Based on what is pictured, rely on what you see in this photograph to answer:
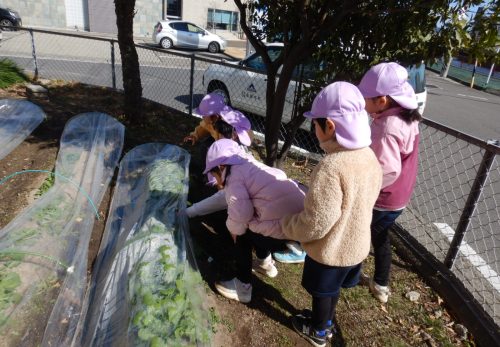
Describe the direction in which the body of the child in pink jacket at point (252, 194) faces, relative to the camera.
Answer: to the viewer's left

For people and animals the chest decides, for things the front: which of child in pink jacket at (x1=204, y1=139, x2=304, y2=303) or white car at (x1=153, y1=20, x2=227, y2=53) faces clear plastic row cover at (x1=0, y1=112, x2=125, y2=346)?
the child in pink jacket

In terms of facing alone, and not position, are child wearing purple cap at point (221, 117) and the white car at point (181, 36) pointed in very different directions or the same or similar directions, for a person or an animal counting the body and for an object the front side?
very different directions

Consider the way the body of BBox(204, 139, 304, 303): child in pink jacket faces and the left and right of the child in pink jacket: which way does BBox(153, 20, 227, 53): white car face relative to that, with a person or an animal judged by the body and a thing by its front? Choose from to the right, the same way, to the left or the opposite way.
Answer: the opposite way

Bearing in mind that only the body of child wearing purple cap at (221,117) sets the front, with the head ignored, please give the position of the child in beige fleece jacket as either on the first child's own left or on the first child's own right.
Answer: on the first child's own left

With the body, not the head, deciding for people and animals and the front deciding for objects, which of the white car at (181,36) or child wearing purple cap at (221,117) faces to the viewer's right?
the white car

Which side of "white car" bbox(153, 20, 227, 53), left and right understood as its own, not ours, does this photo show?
right

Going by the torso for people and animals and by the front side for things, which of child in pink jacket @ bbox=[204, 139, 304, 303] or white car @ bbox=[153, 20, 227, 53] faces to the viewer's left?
the child in pink jacket

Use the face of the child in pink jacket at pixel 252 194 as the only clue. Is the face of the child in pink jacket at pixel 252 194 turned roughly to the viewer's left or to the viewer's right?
to the viewer's left

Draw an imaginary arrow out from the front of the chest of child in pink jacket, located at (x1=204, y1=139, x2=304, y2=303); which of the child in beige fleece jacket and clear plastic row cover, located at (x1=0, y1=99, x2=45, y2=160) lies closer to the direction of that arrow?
the clear plastic row cover

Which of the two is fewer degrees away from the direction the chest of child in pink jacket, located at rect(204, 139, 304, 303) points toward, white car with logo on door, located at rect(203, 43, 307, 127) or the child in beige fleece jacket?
the white car with logo on door

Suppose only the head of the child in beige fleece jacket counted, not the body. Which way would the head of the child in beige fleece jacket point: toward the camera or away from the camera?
away from the camera

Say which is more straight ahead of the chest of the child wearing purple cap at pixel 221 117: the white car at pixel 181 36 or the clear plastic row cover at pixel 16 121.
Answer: the clear plastic row cover

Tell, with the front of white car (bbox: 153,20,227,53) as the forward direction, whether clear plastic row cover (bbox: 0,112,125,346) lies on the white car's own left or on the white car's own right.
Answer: on the white car's own right
